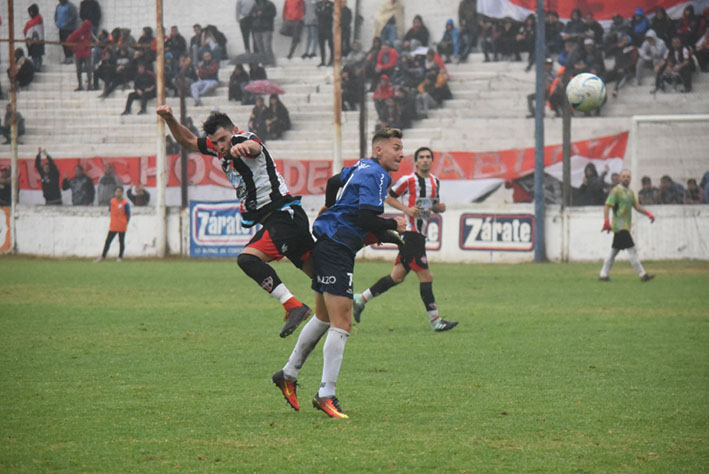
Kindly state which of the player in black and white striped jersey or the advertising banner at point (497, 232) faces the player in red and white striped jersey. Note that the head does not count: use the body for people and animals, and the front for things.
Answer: the advertising banner

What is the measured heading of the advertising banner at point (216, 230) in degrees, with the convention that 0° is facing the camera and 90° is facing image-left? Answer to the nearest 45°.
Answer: approximately 0°

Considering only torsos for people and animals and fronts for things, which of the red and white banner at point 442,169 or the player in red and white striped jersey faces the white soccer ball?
the red and white banner

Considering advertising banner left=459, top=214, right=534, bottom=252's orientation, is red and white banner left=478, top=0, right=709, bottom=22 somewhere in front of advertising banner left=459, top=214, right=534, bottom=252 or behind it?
behind

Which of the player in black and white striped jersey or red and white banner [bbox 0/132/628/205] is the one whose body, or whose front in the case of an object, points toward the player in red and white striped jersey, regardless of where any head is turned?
the red and white banner

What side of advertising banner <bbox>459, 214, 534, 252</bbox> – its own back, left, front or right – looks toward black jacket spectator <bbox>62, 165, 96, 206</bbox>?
right

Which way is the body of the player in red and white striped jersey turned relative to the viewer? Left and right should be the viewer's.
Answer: facing the viewer and to the right of the viewer

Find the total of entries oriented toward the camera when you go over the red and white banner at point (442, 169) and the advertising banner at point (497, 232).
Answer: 2
